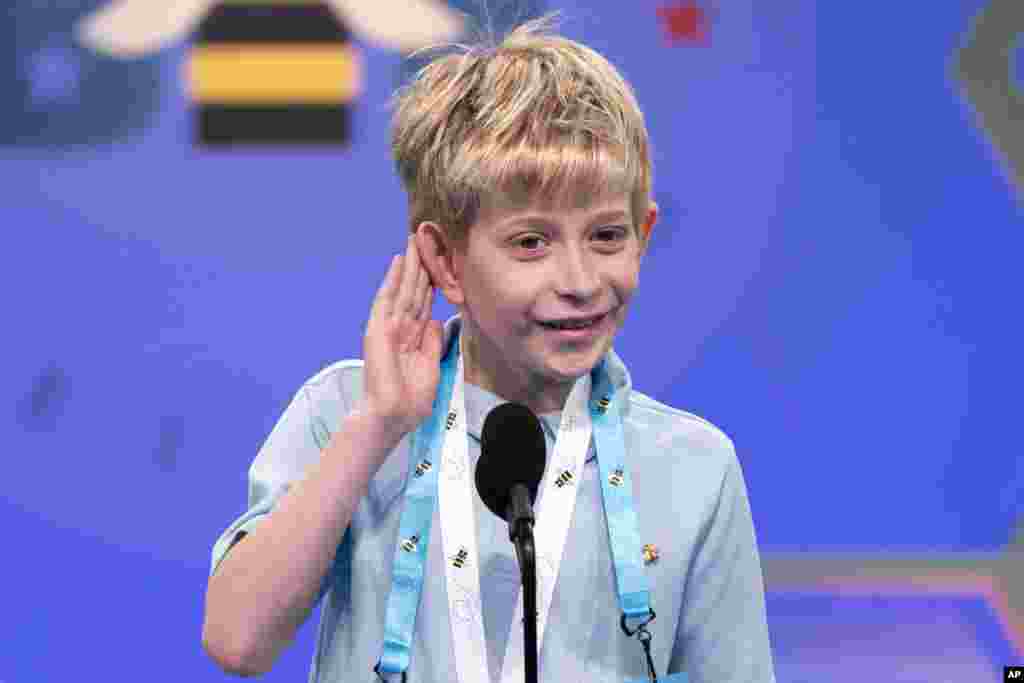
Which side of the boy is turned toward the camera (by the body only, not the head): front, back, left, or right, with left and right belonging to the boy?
front

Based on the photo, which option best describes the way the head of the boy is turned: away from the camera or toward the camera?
toward the camera
